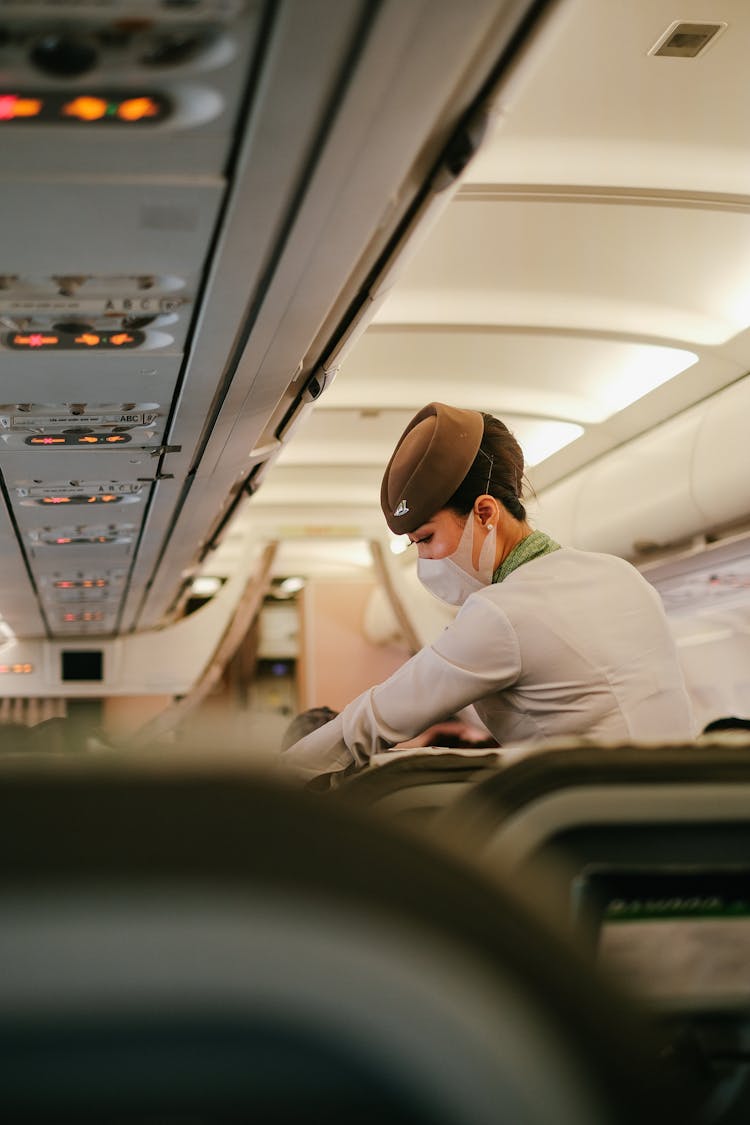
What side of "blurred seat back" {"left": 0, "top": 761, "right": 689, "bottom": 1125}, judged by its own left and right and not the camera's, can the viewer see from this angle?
back

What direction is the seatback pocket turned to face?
toward the camera

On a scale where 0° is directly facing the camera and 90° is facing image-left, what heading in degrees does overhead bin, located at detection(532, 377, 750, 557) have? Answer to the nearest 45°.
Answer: approximately 45°

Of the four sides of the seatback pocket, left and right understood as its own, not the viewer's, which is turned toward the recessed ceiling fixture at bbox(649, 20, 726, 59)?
back

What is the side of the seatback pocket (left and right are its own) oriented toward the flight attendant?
back

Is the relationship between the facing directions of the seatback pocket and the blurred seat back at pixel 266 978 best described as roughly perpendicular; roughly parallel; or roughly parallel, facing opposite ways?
roughly parallel, facing opposite ways

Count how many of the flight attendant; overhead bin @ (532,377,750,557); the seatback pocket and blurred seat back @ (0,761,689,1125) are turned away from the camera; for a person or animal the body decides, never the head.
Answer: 1

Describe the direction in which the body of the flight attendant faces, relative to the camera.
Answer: to the viewer's left

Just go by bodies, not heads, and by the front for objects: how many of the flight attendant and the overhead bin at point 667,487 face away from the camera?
0

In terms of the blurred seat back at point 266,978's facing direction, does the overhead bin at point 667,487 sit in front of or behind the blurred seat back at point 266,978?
in front

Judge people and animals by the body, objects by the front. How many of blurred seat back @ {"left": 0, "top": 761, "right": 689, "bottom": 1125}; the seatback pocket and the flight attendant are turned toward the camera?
1

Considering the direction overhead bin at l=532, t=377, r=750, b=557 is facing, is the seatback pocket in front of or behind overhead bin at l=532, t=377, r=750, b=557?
in front
